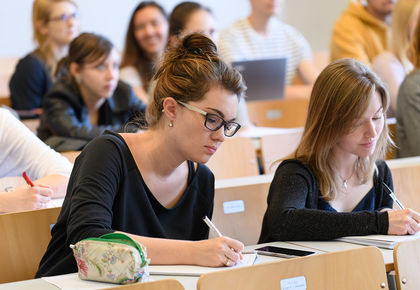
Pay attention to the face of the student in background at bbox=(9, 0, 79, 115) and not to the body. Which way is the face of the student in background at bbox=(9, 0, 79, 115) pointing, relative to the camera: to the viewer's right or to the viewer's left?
to the viewer's right

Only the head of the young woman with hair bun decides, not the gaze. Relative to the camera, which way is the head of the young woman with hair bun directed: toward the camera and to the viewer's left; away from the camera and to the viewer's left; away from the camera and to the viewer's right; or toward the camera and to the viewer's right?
toward the camera and to the viewer's right

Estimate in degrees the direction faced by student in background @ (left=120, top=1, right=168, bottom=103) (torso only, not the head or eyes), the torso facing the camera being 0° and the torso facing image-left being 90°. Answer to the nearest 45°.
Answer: approximately 315°

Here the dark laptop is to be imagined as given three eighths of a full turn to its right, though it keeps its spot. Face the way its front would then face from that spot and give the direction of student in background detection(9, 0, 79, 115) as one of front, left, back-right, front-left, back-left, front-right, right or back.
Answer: back-right

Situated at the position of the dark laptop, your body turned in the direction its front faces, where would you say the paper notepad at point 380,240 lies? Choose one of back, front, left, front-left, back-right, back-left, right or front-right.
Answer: back

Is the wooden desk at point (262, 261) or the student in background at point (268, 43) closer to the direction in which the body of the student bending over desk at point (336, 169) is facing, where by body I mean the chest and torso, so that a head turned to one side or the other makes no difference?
the wooden desk

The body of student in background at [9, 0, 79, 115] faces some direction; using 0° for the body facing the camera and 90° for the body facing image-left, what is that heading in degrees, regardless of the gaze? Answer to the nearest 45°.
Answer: approximately 315°

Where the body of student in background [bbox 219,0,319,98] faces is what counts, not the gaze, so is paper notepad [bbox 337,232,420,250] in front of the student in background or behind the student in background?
in front

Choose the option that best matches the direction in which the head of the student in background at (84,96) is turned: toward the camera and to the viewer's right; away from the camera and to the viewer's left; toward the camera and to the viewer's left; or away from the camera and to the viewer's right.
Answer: toward the camera and to the viewer's right

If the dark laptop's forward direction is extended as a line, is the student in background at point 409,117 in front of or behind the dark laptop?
behind
